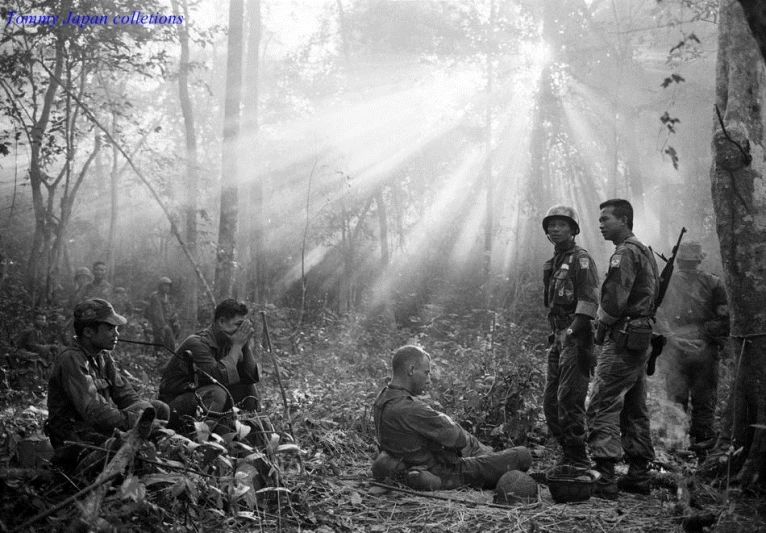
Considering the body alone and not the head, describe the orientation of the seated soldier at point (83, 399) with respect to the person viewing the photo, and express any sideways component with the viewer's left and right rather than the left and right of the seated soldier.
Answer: facing the viewer and to the right of the viewer

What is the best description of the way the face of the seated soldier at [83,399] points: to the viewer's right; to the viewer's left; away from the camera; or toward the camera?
to the viewer's right

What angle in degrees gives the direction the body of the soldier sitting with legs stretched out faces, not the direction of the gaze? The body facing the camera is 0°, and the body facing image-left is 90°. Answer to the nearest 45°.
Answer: approximately 270°

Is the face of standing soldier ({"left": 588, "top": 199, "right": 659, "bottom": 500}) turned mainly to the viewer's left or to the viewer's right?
to the viewer's left

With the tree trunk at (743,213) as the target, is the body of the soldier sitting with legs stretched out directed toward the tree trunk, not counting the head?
yes

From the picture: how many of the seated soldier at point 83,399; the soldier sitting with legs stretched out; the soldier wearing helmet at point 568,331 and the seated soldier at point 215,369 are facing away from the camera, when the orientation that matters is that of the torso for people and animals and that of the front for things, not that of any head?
0

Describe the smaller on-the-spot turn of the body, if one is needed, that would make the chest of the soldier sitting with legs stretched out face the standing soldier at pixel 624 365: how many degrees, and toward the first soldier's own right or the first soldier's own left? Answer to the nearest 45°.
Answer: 0° — they already face them

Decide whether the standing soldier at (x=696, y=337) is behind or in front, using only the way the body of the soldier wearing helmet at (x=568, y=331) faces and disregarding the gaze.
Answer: behind

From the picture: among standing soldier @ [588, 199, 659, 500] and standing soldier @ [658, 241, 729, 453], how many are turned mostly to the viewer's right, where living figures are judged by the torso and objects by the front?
0
